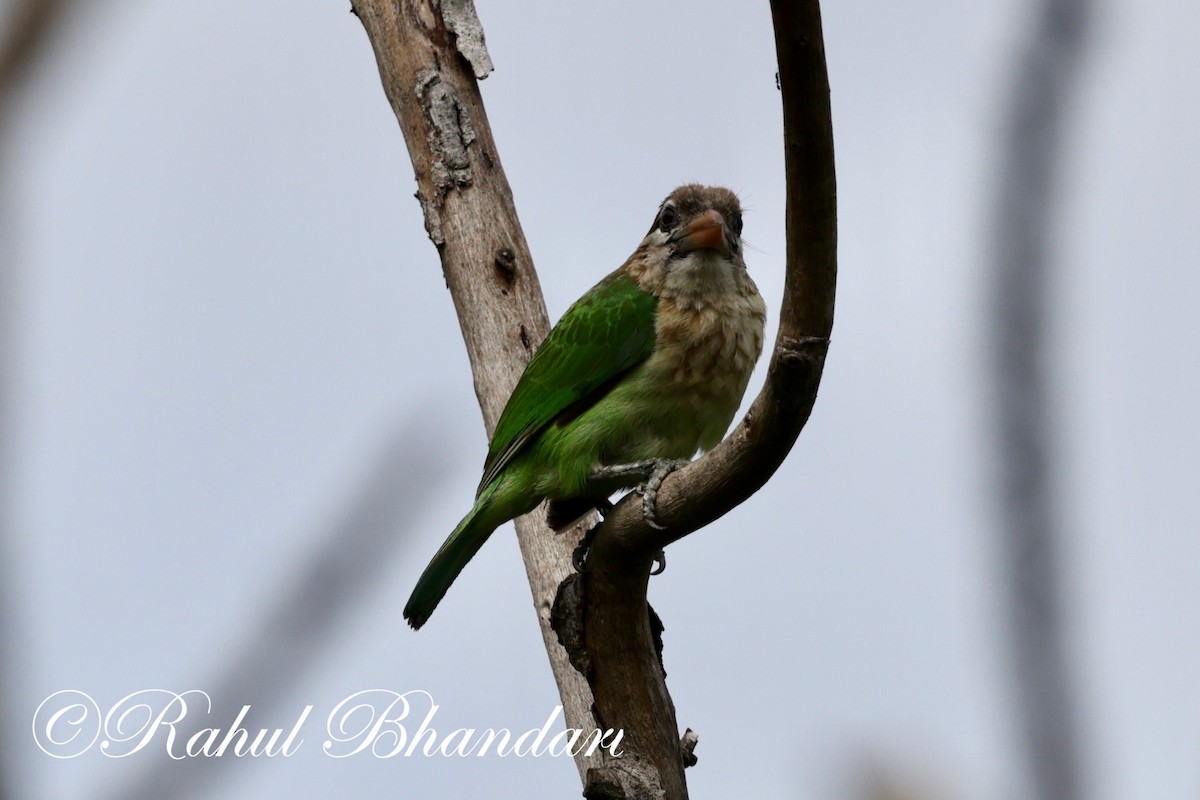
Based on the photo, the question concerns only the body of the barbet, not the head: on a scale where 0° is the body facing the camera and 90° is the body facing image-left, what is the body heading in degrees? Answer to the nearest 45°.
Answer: approximately 315°
